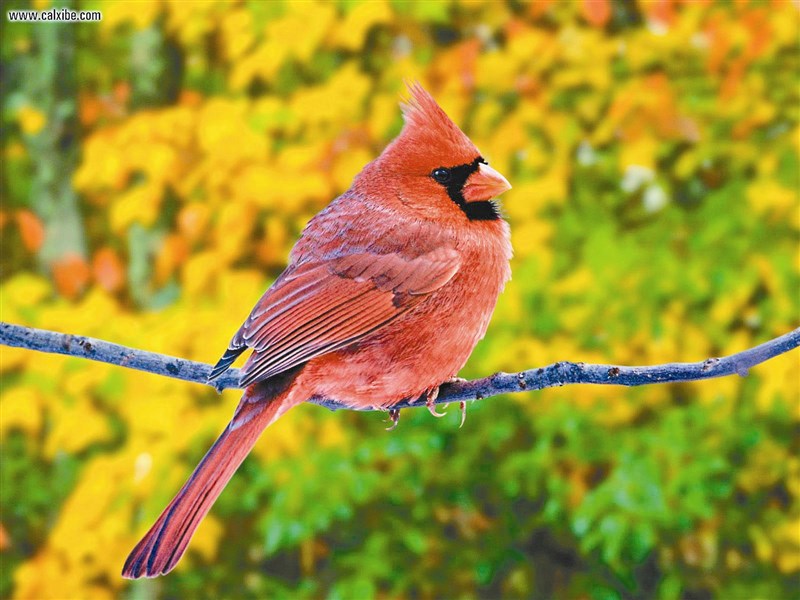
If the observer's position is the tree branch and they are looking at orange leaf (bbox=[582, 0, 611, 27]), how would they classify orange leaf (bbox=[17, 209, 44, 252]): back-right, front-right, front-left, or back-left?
front-left

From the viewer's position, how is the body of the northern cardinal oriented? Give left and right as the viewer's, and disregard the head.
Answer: facing to the right of the viewer

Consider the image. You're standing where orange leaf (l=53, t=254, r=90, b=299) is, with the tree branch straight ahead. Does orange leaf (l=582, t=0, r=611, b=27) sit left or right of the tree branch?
left
